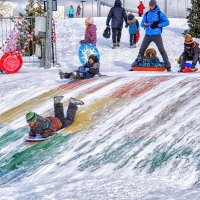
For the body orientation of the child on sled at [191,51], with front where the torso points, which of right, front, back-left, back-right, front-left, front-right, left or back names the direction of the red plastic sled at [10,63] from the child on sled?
front-right

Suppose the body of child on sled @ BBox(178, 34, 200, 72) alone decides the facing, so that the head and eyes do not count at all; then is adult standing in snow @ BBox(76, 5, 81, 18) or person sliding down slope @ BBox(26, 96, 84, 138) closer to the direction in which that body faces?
the person sliding down slope

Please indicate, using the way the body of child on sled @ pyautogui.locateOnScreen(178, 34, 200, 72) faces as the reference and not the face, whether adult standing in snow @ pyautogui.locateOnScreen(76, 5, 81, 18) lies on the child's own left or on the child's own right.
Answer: on the child's own right

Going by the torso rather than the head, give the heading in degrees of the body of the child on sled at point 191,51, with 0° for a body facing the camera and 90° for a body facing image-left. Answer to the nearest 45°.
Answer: approximately 45°

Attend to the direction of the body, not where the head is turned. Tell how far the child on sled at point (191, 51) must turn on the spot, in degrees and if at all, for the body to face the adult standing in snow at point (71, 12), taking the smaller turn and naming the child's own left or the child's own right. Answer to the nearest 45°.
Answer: approximately 135° to the child's own right

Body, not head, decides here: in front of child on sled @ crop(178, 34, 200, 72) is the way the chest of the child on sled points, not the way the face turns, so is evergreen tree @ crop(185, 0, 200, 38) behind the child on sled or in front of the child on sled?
behind
